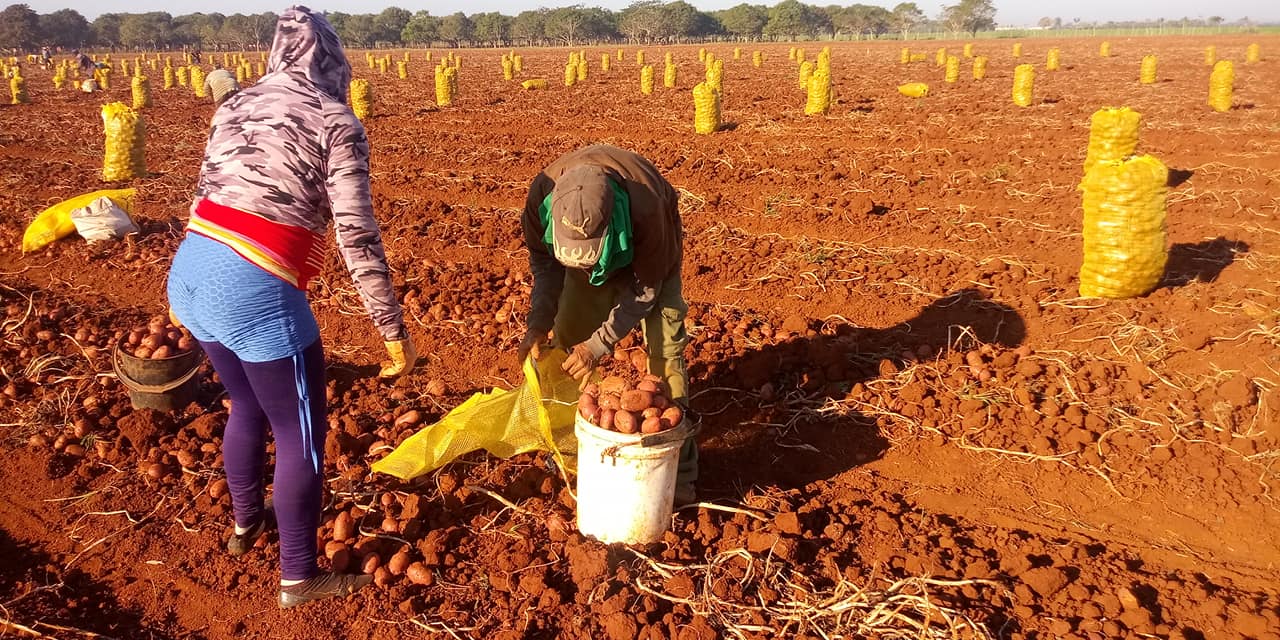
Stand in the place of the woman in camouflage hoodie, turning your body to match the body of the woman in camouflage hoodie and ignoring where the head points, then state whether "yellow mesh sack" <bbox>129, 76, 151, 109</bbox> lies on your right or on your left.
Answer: on your left

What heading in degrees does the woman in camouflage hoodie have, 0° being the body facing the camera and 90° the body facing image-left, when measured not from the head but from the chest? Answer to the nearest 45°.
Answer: approximately 225°

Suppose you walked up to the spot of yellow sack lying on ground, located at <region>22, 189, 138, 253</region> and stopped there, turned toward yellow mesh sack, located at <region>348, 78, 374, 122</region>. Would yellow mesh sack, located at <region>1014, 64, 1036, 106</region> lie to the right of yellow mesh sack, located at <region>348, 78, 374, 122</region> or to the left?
right

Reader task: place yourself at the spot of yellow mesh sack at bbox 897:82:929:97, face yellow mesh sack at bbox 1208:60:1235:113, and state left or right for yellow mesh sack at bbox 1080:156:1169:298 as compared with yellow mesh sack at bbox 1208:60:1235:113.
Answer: right

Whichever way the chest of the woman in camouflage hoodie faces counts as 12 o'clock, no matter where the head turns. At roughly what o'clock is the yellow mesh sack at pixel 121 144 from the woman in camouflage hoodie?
The yellow mesh sack is roughly at 10 o'clock from the woman in camouflage hoodie.

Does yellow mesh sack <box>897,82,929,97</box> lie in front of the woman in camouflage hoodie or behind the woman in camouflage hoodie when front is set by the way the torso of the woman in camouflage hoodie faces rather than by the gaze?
in front

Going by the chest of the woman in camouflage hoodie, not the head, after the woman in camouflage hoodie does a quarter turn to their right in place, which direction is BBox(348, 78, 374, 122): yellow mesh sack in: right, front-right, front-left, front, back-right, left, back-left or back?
back-left

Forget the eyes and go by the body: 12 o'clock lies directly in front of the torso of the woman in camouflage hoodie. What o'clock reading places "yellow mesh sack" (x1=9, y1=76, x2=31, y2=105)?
The yellow mesh sack is roughly at 10 o'clock from the woman in camouflage hoodie.

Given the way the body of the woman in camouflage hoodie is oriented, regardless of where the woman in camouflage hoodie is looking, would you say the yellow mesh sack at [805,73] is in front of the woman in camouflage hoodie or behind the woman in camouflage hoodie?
in front

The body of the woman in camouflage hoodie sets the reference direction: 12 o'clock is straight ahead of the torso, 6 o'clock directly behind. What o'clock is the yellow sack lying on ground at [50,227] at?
The yellow sack lying on ground is roughly at 10 o'clock from the woman in camouflage hoodie.

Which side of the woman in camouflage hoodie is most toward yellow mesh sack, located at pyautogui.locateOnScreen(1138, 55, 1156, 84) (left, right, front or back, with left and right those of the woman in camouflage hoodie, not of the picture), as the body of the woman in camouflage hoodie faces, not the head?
front
